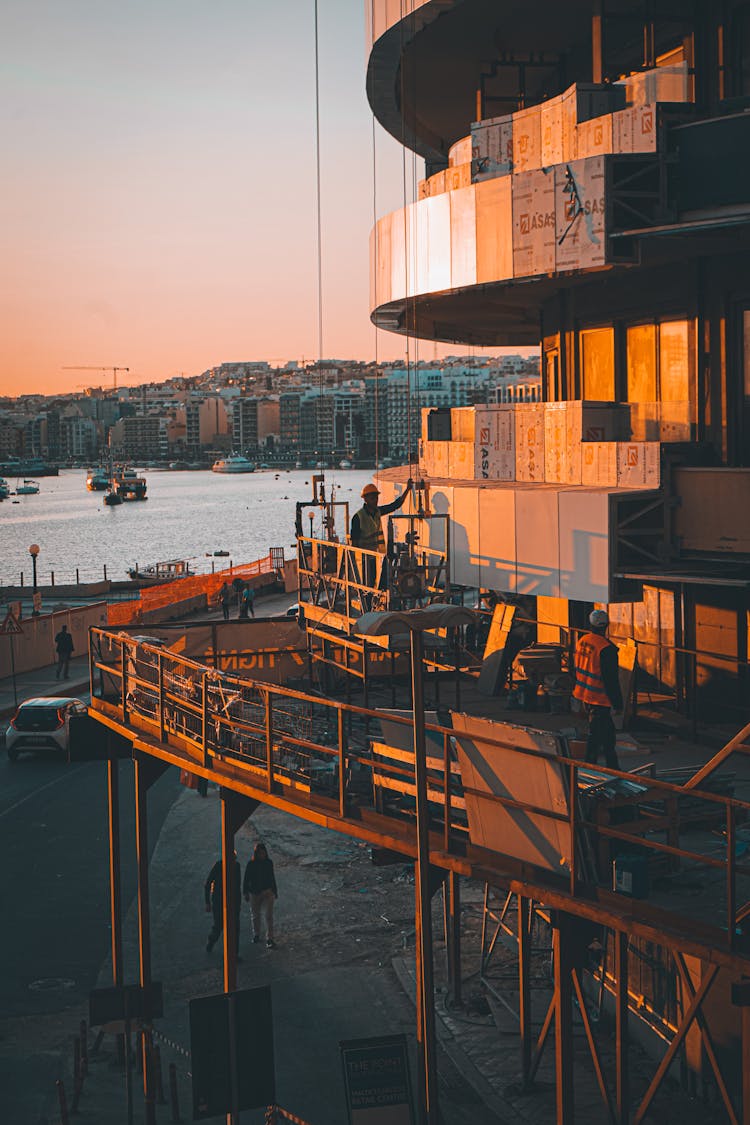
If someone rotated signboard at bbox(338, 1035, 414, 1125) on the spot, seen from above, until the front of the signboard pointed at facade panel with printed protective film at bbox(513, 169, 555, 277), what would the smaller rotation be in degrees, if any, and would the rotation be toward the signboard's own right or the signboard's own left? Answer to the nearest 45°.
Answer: approximately 180°

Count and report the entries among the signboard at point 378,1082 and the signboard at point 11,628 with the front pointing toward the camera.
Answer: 2

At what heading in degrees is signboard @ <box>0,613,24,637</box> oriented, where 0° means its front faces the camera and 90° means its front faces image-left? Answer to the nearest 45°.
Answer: approximately 0°

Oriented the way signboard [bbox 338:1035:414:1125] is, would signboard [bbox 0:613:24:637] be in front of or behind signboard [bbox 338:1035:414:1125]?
behind

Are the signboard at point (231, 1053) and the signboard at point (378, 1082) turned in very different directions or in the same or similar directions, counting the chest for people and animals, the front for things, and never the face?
very different directions

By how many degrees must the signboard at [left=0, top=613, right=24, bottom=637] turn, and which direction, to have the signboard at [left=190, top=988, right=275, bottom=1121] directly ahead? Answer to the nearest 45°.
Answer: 0° — it already faces it

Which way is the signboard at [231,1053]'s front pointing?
away from the camera

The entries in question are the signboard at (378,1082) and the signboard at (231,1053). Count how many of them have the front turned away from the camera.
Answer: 1

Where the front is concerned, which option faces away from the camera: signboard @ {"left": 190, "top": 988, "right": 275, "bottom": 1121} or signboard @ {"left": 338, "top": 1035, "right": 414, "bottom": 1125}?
signboard @ {"left": 190, "top": 988, "right": 275, "bottom": 1121}
